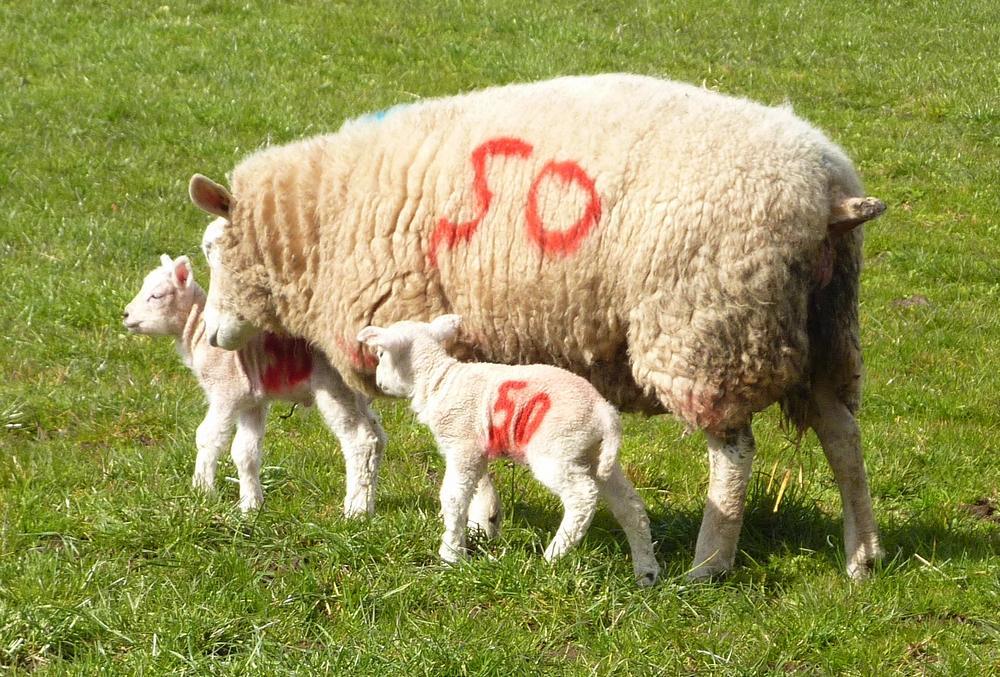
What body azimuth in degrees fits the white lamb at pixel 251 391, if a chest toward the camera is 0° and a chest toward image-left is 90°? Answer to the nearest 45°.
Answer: approximately 90°

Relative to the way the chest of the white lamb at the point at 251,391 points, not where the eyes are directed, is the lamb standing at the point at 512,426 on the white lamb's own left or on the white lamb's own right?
on the white lamb's own left
